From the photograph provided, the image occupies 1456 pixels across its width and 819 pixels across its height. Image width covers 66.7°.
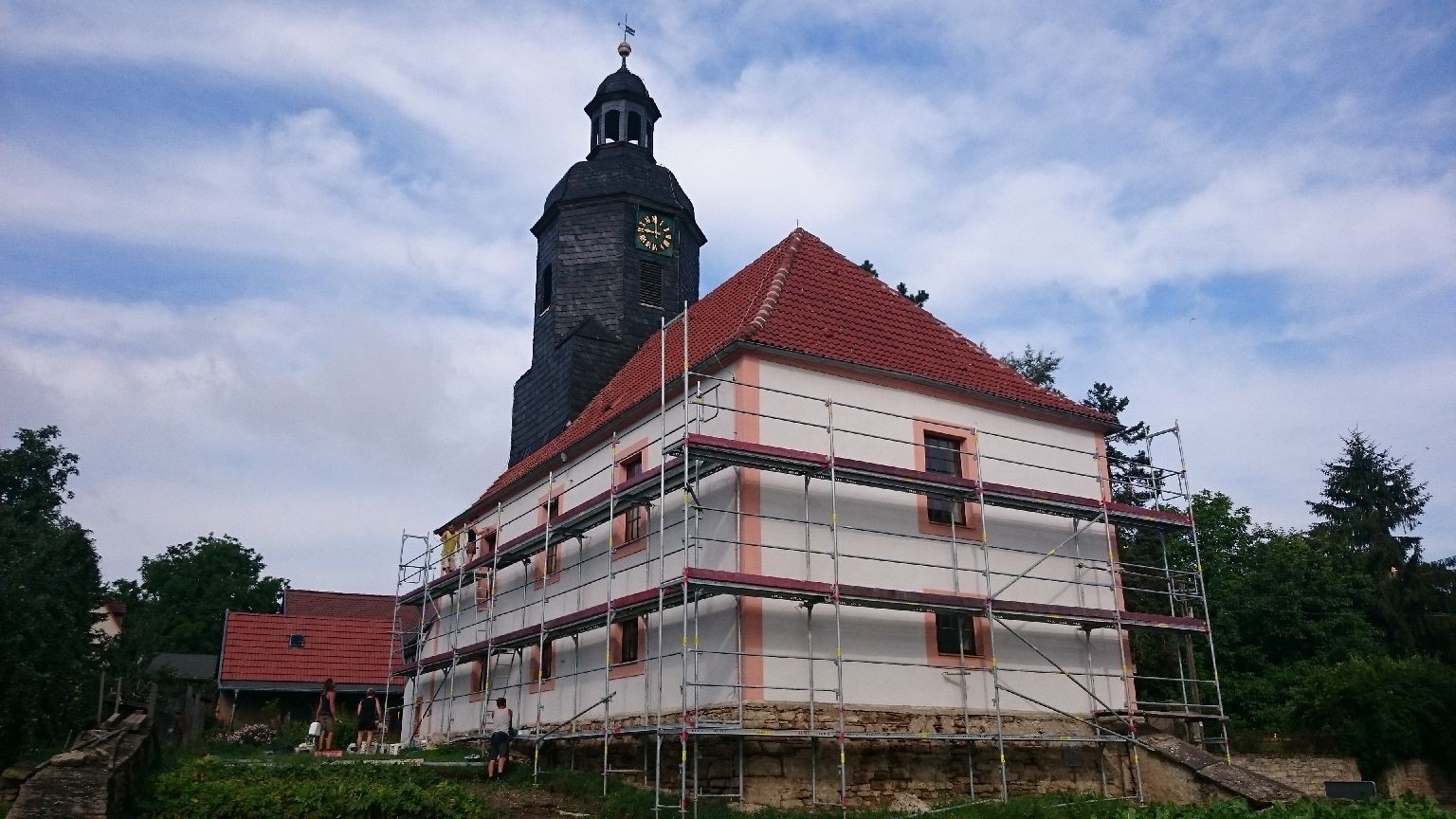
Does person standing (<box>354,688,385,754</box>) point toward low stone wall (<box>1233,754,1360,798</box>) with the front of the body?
no

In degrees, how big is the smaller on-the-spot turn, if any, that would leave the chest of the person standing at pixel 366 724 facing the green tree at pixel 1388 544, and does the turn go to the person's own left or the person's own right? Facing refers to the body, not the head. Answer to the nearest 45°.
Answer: approximately 90° to the person's own right

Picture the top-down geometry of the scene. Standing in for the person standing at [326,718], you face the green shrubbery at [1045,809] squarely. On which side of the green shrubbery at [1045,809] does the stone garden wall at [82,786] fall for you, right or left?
right

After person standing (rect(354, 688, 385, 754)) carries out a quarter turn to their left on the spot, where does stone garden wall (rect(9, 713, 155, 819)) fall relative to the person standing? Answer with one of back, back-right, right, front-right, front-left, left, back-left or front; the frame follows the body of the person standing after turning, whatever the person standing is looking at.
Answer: left

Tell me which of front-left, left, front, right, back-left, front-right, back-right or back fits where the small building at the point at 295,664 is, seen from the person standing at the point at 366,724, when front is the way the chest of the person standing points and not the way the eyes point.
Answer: front

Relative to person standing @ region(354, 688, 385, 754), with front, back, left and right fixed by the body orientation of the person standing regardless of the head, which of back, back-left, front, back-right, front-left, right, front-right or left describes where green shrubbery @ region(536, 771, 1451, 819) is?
back-right

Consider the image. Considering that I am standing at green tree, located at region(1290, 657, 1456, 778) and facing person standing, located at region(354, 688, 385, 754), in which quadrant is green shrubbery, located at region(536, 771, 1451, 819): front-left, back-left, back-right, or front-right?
front-left

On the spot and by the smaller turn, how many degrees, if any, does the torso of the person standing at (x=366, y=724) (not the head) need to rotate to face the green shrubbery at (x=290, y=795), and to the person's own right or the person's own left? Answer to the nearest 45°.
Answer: approximately 180°

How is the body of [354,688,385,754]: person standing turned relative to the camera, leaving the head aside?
away from the camera

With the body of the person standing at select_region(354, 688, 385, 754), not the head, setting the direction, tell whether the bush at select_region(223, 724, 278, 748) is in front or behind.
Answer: in front

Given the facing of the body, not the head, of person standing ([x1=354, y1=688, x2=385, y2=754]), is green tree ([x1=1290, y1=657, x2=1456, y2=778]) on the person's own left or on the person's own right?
on the person's own right

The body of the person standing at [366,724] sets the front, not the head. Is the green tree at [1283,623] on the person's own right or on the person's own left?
on the person's own right

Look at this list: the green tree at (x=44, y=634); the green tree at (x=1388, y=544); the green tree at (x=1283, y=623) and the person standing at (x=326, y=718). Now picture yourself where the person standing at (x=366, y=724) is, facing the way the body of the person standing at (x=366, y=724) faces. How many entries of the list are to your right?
2

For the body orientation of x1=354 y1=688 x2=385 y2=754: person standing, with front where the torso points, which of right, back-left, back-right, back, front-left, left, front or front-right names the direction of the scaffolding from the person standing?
back-right

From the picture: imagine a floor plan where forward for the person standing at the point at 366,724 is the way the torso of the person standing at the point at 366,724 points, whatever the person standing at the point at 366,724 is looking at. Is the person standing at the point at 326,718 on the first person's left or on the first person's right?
on the first person's left

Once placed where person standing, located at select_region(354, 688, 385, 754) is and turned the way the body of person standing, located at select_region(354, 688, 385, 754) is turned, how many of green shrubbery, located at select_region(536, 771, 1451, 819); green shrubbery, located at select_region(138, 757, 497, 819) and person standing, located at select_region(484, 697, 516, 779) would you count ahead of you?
0
